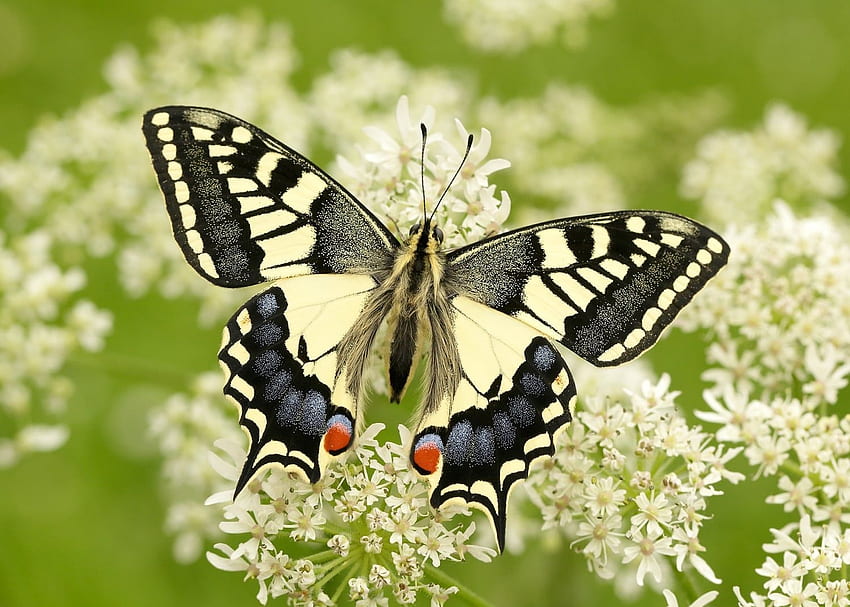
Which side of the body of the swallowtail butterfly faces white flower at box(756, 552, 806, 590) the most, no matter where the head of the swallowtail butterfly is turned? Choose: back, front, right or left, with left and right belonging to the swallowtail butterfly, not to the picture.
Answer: right

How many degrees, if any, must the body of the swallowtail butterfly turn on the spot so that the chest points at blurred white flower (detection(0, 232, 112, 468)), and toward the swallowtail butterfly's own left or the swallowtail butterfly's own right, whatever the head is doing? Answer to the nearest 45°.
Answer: approximately 45° to the swallowtail butterfly's own left

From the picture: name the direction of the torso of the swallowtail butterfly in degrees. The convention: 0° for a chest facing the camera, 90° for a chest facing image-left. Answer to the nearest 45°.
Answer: approximately 180°
